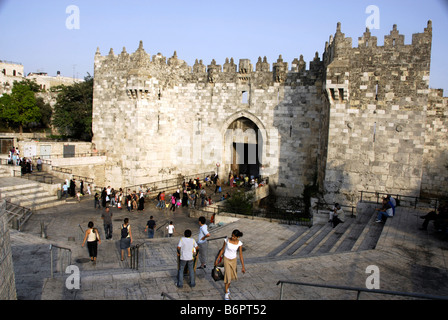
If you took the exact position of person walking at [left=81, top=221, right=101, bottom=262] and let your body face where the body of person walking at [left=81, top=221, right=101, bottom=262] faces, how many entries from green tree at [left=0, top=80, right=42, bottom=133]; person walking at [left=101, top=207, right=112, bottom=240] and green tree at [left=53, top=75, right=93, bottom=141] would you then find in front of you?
3

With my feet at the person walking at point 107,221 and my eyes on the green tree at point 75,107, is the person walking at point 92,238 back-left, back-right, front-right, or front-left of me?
back-left

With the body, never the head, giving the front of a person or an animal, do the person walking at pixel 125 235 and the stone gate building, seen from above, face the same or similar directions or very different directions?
very different directions

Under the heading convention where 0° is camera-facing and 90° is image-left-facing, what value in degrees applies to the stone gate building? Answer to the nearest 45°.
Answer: approximately 0°

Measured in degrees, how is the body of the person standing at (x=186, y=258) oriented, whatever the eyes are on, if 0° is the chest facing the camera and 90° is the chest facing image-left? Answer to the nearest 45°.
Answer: approximately 180°

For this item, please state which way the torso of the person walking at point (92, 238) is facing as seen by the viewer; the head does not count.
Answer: away from the camera

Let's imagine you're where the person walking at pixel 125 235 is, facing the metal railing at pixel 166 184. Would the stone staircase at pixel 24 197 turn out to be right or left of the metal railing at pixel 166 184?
left

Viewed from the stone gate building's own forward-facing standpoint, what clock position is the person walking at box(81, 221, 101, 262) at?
The person walking is roughly at 1 o'clock from the stone gate building.

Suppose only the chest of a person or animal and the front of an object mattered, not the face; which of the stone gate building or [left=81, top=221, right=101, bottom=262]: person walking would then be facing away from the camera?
the person walking

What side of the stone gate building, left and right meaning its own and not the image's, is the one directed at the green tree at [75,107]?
right

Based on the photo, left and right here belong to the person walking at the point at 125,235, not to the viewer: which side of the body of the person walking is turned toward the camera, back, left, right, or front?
back

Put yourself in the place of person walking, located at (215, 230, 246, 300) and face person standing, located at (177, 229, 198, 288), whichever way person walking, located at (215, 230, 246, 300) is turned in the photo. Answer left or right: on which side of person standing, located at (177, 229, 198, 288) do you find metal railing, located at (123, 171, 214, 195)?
right

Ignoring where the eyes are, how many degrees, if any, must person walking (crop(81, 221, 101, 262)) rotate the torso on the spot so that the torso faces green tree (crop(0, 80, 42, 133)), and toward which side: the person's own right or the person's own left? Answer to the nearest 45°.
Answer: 0° — they already face it

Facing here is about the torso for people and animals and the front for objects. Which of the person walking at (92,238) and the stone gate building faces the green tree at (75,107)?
the person walking
